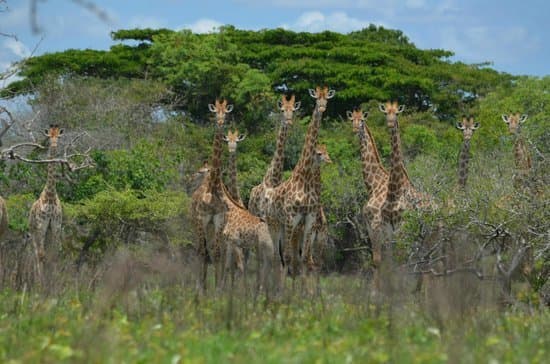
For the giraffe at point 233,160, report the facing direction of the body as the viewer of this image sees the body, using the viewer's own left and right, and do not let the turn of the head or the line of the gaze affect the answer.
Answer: facing the viewer

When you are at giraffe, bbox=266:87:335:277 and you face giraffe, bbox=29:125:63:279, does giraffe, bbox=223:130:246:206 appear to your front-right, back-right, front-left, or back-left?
front-right

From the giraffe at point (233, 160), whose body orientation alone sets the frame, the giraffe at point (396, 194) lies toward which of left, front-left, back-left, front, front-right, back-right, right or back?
front-left

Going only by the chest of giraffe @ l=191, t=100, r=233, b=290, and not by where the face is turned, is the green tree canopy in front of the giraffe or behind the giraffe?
behind

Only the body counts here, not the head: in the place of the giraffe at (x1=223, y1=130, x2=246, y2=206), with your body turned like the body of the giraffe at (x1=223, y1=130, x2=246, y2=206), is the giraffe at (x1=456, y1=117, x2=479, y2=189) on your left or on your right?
on your left

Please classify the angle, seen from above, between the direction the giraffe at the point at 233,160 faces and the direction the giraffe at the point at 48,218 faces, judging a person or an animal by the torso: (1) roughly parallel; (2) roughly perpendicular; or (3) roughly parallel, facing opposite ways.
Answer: roughly parallel

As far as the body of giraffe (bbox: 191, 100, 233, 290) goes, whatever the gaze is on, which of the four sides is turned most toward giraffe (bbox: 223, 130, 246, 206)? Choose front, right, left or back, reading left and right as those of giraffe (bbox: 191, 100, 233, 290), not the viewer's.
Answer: back

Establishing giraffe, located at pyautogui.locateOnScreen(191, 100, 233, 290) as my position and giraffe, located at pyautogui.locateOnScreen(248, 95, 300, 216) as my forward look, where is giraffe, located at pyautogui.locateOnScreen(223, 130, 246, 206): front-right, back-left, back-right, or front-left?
front-left

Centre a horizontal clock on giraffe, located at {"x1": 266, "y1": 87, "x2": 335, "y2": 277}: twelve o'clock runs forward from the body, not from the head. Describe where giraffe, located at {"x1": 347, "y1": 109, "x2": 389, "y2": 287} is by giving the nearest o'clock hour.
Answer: giraffe, located at {"x1": 347, "y1": 109, "x2": 389, "y2": 287} is roughly at 10 o'clock from giraffe, located at {"x1": 266, "y1": 87, "x2": 335, "y2": 277}.

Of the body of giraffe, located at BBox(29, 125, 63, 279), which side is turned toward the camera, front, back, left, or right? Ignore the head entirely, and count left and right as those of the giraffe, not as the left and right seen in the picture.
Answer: front

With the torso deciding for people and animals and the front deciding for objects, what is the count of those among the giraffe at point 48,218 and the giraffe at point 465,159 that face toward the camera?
2

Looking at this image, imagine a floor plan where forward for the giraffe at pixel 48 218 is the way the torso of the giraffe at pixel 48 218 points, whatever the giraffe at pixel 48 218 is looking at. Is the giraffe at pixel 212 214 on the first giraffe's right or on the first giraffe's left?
on the first giraffe's left

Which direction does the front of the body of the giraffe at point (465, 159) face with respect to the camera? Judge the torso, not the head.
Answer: toward the camera
